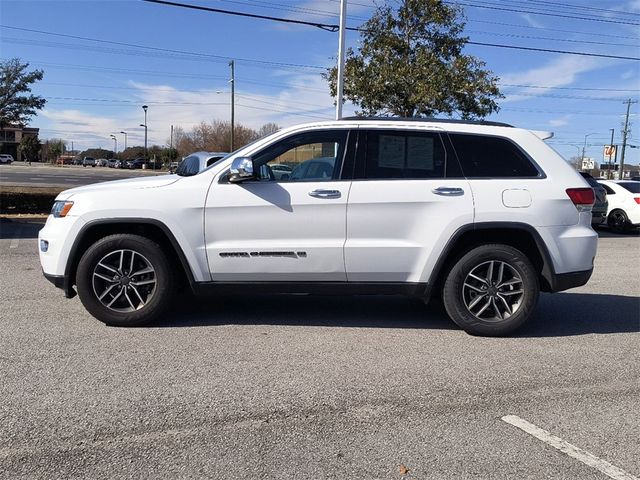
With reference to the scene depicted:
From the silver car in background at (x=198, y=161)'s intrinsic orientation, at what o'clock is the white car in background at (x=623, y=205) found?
the white car in background at (x=623, y=205) is roughly at 7 o'clock from the silver car in background at (x=198, y=161).

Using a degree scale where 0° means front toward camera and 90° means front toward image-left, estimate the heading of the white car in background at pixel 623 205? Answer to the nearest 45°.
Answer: approximately 135°

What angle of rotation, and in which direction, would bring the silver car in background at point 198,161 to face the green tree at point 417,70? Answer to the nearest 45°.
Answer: approximately 180°

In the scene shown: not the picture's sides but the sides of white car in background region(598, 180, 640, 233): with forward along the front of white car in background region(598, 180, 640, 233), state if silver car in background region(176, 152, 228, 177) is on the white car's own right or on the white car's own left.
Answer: on the white car's own left

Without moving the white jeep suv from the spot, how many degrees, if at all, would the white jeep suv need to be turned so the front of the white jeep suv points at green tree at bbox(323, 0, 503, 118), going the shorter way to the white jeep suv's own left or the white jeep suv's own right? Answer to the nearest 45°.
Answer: approximately 90° to the white jeep suv's own right

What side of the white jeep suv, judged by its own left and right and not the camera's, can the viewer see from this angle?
left
